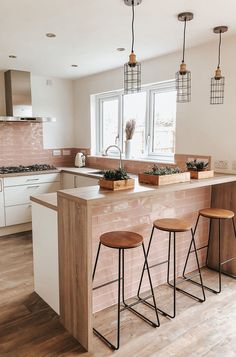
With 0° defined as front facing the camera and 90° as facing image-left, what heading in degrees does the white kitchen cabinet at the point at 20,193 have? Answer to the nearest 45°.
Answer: approximately 0°

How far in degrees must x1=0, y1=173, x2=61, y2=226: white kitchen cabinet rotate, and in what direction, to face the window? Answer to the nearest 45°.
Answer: approximately 90° to its left

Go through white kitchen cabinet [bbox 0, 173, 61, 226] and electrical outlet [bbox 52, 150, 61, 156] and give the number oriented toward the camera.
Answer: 2

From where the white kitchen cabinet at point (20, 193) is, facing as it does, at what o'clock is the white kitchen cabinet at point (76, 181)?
the white kitchen cabinet at point (76, 181) is roughly at 9 o'clock from the white kitchen cabinet at point (20, 193).

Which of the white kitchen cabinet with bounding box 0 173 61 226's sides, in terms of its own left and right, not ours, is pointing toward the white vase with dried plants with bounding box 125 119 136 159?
left

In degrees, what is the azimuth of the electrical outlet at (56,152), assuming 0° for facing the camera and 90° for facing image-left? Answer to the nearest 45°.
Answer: approximately 0°

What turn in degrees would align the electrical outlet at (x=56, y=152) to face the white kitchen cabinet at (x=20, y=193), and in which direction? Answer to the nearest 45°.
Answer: approximately 45° to its right
